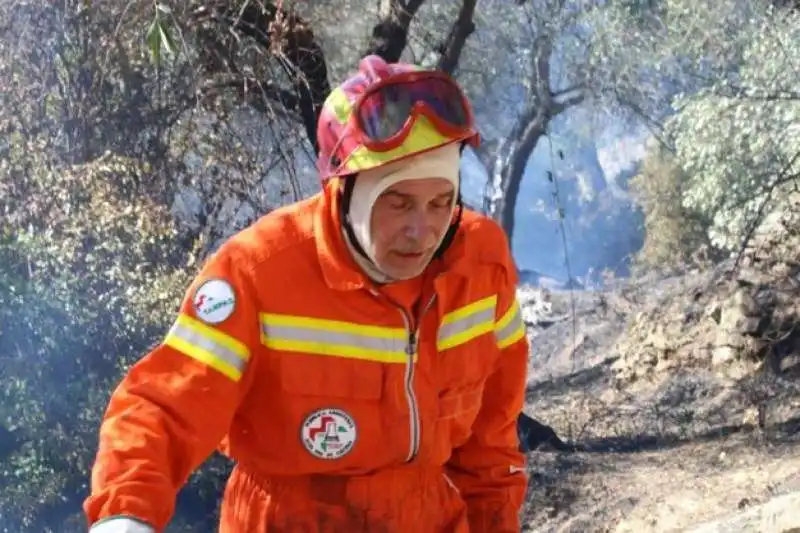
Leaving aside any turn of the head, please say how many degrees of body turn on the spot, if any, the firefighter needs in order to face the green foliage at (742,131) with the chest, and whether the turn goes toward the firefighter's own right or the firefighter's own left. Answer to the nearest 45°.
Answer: approximately 90° to the firefighter's own left

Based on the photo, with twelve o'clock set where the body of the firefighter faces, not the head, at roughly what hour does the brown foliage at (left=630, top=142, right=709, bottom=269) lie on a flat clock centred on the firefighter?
The brown foliage is roughly at 8 o'clock from the firefighter.

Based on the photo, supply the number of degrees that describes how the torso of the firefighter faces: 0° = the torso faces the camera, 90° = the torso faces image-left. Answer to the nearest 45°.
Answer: approximately 315°

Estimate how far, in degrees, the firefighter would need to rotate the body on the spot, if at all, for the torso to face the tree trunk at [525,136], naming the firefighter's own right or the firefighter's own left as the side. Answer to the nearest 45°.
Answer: approximately 135° to the firefighter's own left

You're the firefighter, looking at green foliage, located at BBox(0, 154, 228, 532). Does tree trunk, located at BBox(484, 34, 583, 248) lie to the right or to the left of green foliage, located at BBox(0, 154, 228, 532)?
right

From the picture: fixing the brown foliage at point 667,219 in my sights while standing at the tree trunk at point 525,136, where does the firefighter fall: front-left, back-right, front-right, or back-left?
back-right
